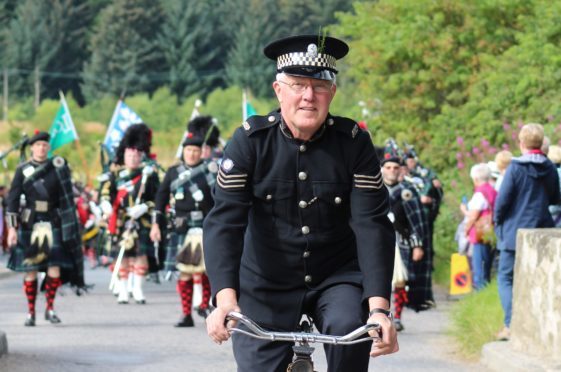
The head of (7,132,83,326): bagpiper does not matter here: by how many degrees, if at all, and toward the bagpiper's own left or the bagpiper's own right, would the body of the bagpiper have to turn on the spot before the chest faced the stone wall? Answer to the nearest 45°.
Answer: approximately 45° to the bagpiper's own left

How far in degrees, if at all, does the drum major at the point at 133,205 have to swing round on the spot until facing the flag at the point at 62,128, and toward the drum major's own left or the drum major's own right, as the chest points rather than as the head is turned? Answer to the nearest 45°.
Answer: approximately 180°

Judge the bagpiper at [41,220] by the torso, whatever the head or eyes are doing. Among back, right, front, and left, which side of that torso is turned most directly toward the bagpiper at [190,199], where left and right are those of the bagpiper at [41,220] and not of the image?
left

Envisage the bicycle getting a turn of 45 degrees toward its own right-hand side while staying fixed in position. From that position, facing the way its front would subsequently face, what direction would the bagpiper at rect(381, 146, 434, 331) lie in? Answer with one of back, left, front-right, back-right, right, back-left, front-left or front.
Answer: back-right

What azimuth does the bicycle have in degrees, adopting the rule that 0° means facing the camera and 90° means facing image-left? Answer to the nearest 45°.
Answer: approximately 0°

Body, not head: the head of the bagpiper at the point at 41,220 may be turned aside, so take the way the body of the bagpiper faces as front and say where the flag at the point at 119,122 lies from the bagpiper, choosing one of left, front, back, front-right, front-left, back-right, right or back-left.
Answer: back

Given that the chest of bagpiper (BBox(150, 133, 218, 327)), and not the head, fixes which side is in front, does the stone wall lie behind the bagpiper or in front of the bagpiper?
in front

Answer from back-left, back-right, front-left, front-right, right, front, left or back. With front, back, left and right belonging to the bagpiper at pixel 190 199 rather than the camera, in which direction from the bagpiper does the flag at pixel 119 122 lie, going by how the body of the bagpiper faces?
back

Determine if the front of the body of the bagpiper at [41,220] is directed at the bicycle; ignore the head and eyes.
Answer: yes
